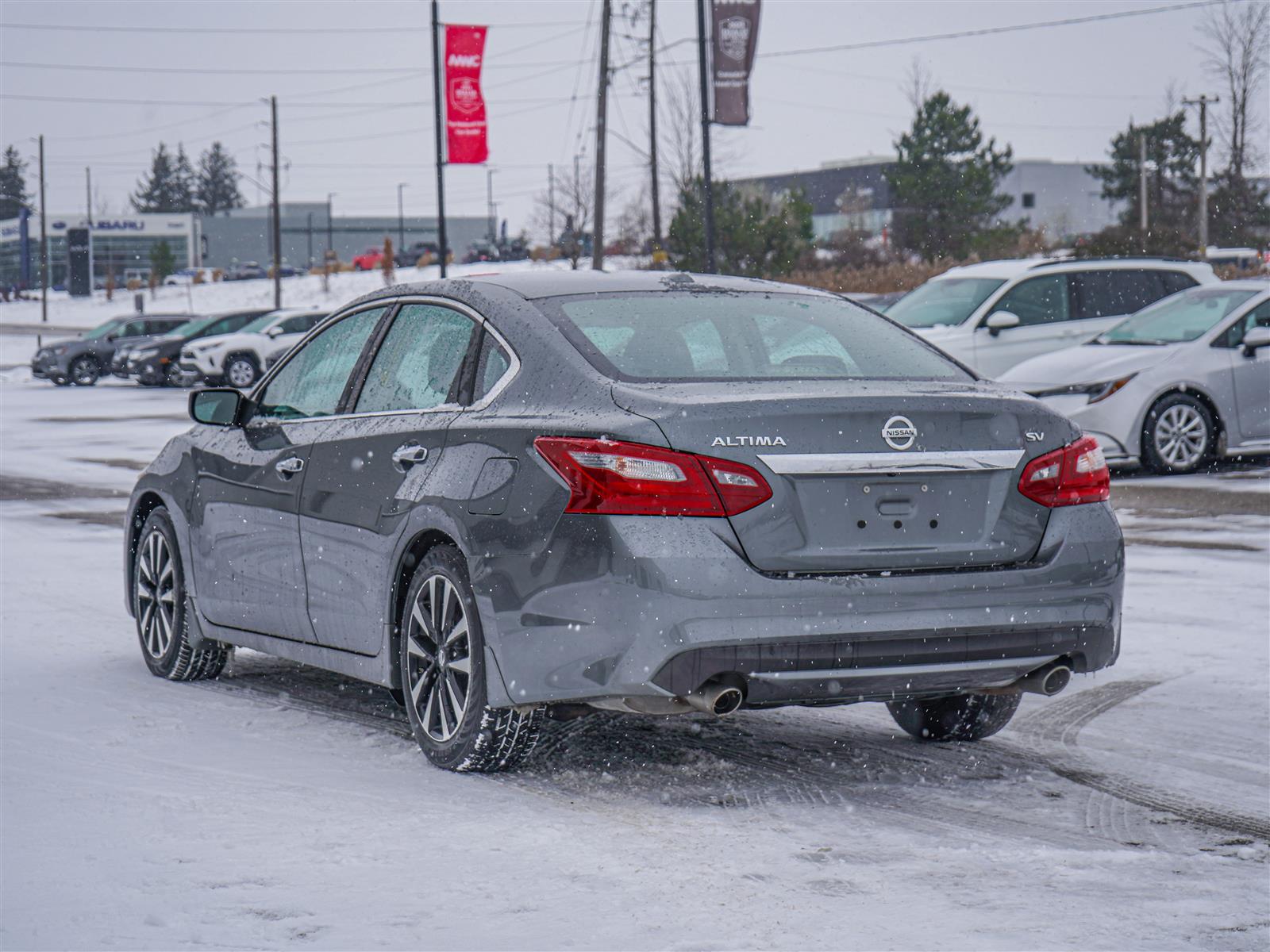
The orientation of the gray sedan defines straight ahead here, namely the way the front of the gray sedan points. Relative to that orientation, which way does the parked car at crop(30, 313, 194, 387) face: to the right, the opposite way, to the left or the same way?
to the left

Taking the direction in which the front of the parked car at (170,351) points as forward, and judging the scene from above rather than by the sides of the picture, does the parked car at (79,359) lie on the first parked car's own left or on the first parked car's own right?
on the first parked car's own right

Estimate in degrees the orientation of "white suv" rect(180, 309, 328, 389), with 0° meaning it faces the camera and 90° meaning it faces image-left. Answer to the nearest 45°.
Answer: approximately 45°

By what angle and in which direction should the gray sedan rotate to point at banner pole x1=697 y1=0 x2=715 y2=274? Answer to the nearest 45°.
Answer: approximately 45° to its right

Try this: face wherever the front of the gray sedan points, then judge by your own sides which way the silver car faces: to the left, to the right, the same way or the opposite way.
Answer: to the left

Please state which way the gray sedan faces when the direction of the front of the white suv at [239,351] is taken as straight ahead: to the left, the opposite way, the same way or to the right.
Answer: to the right

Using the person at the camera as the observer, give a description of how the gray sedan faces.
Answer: facing away from the viewer and to the left of the viewer
